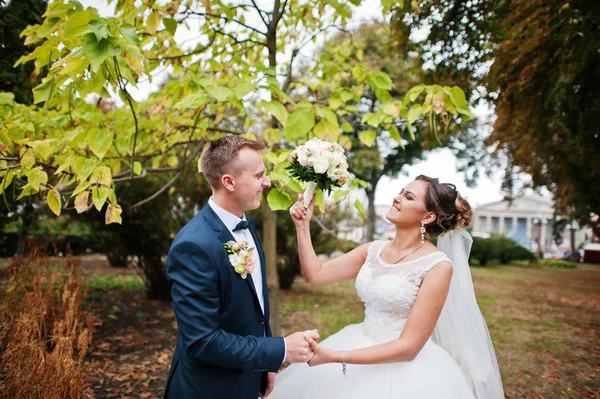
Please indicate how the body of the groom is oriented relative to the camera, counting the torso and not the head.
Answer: to the viewer's right

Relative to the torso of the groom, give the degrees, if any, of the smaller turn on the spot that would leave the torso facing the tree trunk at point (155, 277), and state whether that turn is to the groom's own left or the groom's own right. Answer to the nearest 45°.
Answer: approximately 90° to the groom's own left

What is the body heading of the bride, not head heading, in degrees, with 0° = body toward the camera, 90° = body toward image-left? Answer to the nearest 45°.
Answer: approximately 45°

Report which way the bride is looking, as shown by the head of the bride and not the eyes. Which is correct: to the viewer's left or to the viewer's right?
to the viewer's left

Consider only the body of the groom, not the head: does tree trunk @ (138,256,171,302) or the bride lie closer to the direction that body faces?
the bride

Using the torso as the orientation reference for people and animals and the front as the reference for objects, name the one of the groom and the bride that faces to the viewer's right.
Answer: the groom

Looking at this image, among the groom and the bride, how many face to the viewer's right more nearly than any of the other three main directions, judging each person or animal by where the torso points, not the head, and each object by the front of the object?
1

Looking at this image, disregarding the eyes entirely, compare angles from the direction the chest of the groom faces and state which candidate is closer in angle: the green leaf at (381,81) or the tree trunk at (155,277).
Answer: the green leaf

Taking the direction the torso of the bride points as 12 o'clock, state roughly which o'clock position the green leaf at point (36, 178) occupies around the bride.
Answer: The green leaf is roughly at 1 o'clock from the bride.

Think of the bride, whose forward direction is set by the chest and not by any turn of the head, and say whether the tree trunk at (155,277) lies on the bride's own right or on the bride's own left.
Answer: on the bride's own right

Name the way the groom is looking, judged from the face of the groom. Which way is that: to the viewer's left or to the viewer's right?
to the viewer's right

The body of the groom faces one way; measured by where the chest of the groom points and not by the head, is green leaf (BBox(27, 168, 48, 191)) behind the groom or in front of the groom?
behind
